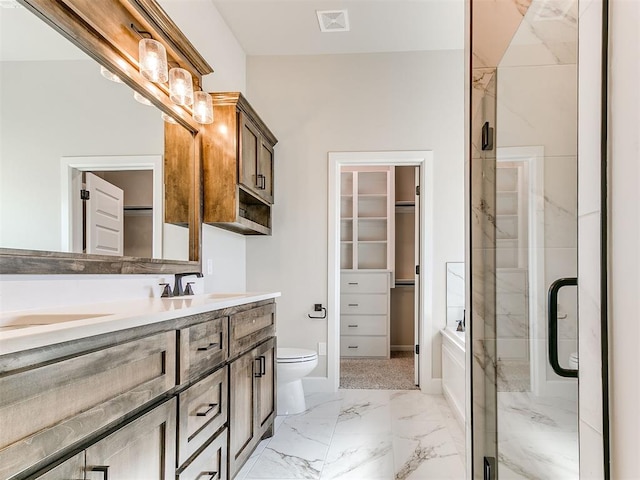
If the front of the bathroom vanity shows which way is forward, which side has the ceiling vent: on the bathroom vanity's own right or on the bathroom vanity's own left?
on the bathroom vanity's own left

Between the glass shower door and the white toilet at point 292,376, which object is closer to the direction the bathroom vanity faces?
the glass shower door

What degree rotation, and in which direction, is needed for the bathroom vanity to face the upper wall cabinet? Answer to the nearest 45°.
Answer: approximately 135° to its left
